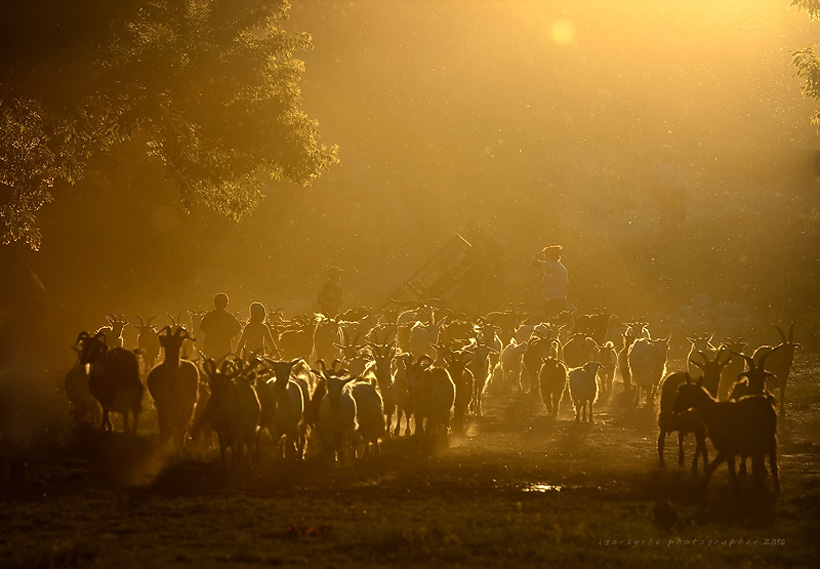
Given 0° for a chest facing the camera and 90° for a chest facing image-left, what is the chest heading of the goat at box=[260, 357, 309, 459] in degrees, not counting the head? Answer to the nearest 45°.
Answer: approximately 0°

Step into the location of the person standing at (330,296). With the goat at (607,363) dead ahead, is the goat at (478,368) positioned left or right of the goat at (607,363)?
right

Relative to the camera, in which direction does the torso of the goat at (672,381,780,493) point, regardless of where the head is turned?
to the viewer's left

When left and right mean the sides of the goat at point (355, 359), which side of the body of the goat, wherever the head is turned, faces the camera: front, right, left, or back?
front

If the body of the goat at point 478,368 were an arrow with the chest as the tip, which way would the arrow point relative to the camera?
toward the camera

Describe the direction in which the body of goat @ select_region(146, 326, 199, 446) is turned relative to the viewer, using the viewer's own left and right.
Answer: facing the viewer

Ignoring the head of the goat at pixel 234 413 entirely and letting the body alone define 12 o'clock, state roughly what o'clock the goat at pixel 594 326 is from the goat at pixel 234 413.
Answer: the goat at pixel 594 326 is roughly at 6 o'clock from the goat at pixel 234 413.

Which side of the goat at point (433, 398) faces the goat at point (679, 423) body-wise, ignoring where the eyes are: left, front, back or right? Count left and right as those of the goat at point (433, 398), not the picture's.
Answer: left

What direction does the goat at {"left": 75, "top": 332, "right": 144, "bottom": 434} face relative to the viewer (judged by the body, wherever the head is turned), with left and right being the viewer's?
facing the viewer and to the left of the viewer

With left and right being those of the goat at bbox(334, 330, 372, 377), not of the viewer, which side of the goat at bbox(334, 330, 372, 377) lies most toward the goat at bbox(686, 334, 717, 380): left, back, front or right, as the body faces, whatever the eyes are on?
left

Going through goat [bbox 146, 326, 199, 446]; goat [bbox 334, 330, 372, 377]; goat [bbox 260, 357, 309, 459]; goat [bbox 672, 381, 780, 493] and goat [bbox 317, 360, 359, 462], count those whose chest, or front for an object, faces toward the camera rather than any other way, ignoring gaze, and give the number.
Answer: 4

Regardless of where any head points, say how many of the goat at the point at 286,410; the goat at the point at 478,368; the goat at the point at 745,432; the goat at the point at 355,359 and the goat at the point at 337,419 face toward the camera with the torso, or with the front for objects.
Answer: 4

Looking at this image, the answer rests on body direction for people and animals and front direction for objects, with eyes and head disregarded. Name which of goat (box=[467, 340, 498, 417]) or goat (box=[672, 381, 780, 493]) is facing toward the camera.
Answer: goat (box=[467, 340, 498, 417])

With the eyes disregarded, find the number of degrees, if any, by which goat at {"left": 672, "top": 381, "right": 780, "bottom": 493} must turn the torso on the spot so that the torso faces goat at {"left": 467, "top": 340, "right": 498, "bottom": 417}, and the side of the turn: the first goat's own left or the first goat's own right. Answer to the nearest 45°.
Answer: approximately 45° to the first goat's own right

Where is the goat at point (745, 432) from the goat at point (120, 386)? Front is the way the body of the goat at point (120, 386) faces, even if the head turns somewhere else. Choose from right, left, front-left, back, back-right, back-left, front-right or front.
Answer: left
